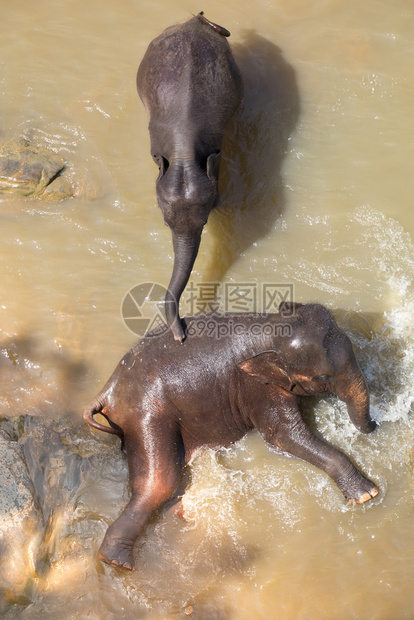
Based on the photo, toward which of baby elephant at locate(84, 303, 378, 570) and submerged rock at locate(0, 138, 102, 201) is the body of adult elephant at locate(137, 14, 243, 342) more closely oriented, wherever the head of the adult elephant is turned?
the baby elephant

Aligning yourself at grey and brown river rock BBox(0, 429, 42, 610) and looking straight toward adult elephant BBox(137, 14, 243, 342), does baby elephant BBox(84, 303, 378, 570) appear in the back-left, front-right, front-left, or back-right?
front-right

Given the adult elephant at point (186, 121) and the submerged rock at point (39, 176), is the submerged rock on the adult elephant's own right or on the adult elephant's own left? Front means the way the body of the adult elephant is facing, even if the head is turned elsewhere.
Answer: on the adult elephant's own right

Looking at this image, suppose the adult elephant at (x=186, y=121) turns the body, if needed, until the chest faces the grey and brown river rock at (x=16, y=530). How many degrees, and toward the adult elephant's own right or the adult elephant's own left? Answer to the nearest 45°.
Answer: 0° — it already faces it

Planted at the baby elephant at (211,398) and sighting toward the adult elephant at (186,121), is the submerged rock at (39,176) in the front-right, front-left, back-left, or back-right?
front-left

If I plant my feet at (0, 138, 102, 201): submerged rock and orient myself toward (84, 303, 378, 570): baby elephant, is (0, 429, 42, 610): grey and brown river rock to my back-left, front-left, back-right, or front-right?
front-right

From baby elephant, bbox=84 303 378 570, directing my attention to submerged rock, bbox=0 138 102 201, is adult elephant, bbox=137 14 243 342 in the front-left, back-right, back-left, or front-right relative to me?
front-right

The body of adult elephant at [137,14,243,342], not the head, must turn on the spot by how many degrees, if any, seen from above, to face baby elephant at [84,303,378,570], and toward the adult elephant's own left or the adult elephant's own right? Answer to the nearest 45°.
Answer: approximately 45° to the adult elephant's own left

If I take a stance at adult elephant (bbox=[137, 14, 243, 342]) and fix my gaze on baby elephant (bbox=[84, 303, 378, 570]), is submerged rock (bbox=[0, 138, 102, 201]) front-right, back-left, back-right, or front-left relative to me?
back-right

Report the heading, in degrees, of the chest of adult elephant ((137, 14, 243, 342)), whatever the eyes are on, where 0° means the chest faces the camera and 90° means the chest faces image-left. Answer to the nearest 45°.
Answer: approximately 0°

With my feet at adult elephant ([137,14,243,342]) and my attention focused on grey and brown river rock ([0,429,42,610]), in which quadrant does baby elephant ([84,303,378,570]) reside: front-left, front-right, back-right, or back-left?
front-left
